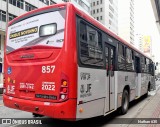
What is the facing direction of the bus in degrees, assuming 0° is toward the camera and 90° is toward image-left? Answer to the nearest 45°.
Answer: approximately 225°
